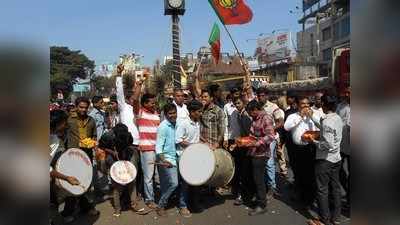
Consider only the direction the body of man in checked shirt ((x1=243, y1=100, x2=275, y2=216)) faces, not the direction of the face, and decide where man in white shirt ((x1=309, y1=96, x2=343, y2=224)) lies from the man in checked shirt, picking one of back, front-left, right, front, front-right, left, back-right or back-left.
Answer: back-left

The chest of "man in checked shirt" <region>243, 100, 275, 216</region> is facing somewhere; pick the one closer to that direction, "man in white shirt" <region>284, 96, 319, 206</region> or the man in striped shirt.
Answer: the man in striped shirt

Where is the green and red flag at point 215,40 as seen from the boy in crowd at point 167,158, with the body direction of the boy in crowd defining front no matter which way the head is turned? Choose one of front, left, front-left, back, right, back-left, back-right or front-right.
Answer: back-left

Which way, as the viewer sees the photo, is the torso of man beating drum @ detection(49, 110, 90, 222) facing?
to the viewer's right

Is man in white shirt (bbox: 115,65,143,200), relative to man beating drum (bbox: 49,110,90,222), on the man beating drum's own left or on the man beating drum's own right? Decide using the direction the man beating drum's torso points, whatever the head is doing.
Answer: on the man beating drum's own left

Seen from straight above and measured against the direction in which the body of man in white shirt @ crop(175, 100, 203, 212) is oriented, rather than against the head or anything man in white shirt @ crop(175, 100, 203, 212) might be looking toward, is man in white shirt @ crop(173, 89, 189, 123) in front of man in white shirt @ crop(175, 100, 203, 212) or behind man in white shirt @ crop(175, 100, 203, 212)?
behind

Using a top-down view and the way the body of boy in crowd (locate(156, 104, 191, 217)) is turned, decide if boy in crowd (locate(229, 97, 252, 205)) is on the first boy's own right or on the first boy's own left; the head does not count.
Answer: on the first boy's own left

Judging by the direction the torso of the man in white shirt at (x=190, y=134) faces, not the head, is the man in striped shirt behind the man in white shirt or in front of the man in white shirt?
behind
